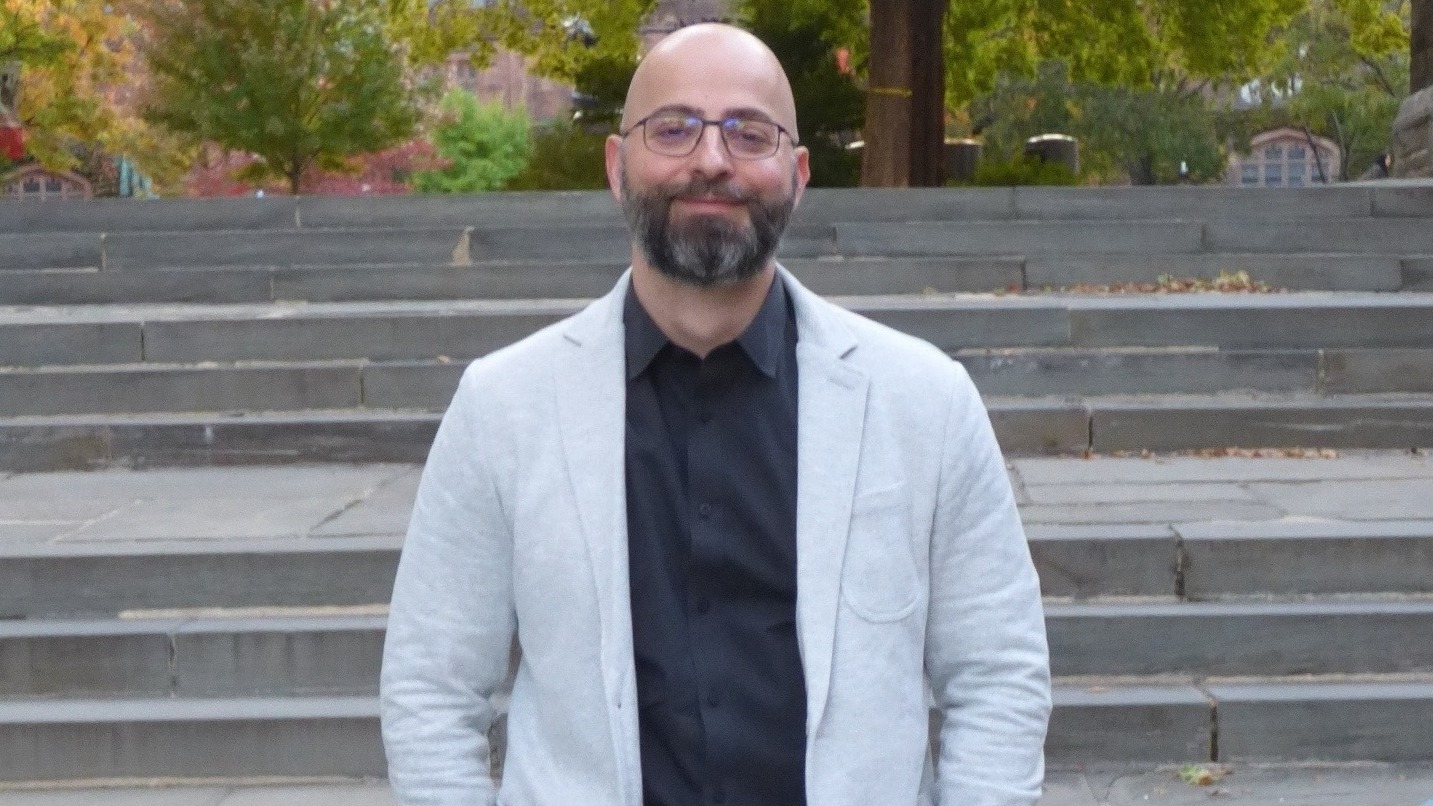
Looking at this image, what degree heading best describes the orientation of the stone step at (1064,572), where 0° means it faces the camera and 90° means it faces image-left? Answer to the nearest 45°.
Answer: approximately 0°

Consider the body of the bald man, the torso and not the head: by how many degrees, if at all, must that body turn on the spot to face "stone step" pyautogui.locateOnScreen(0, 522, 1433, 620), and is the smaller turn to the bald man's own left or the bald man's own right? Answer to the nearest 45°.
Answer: approximately 180°

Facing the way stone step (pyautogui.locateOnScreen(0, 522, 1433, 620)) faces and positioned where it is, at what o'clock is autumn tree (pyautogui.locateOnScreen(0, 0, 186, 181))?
The autumn tree is roughly at 5 o'clock from the stone step.

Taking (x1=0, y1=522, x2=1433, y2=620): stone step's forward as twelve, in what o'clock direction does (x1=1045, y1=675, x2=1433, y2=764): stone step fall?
The (x1=1045, y1=675, x2=1433, y2=764): stone step is roughly at 11 o'clock from the (x1=0, y1=522, x2=1433, y2=620): stone step.

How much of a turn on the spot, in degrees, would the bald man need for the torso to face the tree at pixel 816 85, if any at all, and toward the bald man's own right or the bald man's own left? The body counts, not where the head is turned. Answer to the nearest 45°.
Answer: approximately 180°

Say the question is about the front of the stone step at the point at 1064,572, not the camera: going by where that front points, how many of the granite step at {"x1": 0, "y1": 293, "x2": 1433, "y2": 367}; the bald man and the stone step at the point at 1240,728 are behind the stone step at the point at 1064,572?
1

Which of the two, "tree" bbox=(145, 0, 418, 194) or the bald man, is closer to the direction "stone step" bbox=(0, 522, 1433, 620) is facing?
the bald man

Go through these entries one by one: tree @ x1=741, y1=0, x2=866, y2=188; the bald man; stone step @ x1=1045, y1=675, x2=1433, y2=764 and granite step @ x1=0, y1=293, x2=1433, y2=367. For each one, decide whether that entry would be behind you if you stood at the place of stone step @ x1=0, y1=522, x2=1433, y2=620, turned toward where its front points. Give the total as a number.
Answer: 2

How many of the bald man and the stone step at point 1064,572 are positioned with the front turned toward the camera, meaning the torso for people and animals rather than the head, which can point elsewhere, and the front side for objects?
2

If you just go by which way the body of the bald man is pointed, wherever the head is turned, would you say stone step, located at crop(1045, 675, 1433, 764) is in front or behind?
behind
